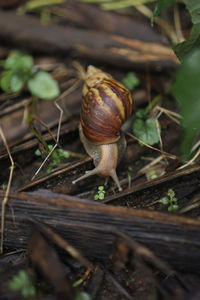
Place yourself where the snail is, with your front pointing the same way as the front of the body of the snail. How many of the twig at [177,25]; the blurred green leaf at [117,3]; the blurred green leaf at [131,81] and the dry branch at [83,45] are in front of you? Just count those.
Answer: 0

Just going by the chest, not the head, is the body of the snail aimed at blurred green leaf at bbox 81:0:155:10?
no

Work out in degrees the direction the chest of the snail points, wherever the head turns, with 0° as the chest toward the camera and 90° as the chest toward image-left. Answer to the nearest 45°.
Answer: approximately 0°

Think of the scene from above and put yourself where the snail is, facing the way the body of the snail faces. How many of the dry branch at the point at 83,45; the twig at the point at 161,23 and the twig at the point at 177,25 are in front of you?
0

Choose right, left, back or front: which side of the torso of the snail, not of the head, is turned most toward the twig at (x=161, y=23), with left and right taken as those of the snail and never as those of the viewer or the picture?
back

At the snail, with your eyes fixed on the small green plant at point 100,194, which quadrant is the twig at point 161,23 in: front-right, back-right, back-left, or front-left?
back-left

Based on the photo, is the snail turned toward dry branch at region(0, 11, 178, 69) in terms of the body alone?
no

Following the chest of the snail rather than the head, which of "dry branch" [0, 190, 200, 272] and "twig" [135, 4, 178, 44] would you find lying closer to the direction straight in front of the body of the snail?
the dry branch

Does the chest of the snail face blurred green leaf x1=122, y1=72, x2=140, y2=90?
no
